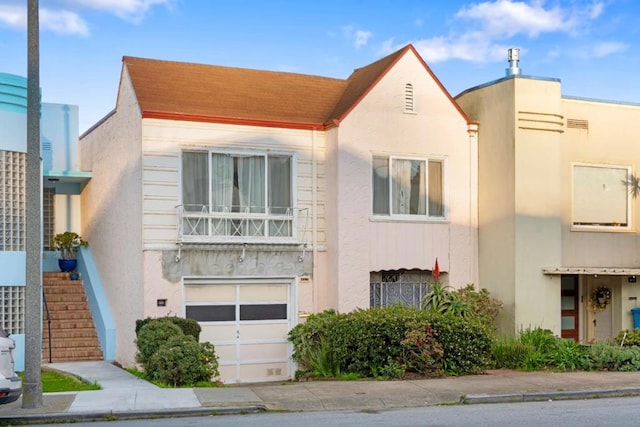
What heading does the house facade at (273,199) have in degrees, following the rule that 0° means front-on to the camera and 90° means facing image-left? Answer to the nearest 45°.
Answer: approximately 0°

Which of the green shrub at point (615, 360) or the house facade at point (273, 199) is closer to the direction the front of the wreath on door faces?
the green shrub

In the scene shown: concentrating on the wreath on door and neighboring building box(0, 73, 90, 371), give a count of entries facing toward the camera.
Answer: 2

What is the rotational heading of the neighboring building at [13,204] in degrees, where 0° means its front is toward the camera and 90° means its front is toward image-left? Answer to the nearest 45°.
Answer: approximately 0°
